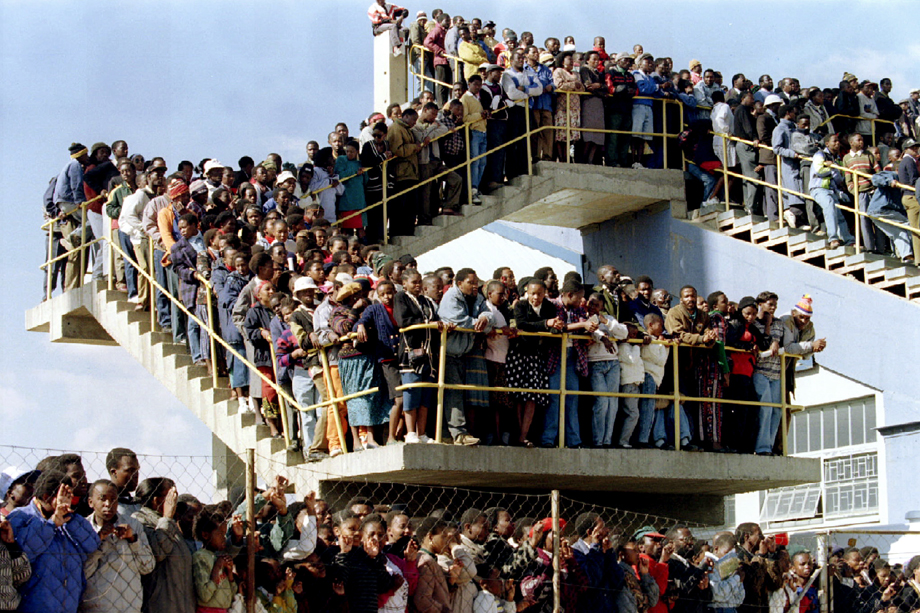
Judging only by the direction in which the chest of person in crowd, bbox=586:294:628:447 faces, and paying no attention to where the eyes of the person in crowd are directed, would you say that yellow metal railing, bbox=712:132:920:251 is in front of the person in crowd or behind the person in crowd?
behind

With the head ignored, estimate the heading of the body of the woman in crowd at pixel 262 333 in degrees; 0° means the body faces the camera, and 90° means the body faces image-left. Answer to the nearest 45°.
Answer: approximately 315°

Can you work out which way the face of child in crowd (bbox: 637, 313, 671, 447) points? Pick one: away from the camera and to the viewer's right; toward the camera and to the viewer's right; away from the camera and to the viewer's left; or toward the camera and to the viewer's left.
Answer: toward the camera and to the viewer's right

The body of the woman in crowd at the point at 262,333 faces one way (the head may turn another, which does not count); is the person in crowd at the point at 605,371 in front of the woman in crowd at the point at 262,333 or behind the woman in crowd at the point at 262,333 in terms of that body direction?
in front

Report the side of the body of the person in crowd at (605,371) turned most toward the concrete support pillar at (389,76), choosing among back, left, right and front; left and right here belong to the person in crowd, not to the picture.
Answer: back

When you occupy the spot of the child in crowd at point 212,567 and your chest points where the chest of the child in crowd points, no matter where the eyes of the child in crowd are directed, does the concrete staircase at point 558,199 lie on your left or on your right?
on your left

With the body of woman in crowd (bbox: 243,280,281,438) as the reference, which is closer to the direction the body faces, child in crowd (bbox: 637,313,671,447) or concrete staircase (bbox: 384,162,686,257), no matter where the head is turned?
the child in crowd

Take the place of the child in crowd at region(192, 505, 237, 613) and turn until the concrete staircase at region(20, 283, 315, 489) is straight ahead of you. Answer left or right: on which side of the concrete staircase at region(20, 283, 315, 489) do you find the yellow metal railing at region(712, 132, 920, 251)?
right

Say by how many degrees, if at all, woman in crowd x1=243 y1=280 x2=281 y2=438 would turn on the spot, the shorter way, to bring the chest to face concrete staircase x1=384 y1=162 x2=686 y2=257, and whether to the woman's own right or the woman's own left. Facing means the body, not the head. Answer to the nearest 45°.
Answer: approximately 90° to the woman's own left

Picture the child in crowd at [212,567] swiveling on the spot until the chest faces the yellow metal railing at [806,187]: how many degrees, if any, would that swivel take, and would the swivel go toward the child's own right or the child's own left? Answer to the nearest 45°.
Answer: approximately 90° to the child's own left

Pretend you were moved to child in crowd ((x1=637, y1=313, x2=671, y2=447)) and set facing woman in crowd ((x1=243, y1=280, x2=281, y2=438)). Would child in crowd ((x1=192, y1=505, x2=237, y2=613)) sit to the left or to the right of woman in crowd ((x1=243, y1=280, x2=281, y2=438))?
left
